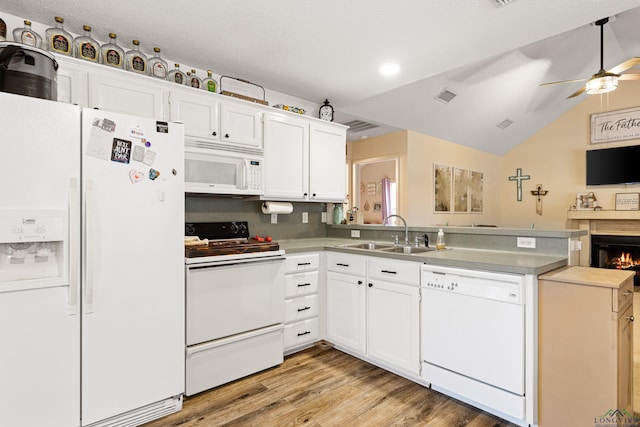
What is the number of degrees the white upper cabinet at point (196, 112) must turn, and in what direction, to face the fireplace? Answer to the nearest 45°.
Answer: approximately 45° to its left

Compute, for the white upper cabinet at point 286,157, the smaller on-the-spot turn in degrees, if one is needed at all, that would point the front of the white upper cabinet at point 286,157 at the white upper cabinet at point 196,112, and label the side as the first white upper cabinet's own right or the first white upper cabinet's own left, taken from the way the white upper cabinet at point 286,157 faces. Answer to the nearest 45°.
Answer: approximately 90° to the first white upper cabinet's own right

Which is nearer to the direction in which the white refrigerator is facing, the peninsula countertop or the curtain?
the peninsula countertop

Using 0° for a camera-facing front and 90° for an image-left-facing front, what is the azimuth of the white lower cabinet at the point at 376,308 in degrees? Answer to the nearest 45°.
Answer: approximately 45°

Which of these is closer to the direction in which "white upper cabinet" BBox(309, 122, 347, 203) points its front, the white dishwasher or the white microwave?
the white dishwasher

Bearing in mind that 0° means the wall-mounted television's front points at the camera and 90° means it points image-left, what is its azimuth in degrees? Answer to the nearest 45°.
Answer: approximately 45°

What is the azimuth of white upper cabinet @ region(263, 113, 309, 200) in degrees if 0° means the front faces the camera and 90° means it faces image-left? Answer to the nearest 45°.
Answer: approximately 315°

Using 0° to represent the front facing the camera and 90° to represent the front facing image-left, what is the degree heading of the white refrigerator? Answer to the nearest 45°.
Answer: approximately 315°

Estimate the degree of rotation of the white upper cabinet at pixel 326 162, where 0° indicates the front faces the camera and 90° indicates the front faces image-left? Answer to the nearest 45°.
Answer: approximately 315°
